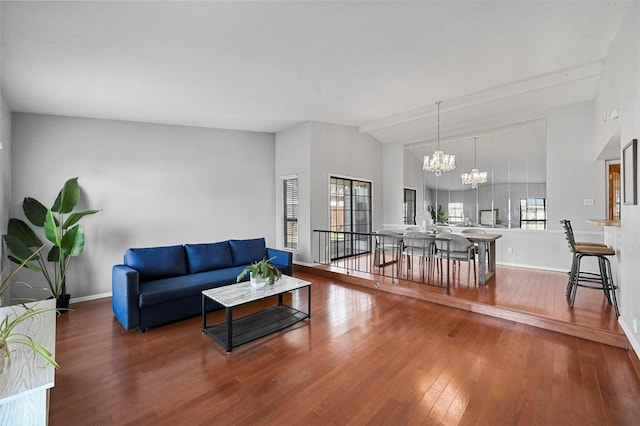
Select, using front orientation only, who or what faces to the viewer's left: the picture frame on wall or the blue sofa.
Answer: the picture frame on wall

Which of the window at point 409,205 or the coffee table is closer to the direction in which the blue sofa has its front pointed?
the coffee table

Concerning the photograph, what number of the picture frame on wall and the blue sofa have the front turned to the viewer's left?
1

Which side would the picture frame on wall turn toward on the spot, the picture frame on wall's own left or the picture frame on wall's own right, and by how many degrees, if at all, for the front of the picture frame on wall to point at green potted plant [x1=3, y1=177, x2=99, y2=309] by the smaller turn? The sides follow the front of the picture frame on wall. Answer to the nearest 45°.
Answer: approximately 45° to the picture frame on wall's own left

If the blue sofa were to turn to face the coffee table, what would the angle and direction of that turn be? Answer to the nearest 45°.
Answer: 0° — it already faces it

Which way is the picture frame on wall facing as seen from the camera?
to the viewer's left

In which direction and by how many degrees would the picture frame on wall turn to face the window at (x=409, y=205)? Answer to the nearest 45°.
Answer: approximately 45° to its right

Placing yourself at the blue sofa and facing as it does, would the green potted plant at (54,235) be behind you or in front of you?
behind

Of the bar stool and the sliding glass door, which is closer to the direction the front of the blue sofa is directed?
the bar stool

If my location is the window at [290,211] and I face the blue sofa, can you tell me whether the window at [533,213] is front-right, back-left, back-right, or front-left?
back-left

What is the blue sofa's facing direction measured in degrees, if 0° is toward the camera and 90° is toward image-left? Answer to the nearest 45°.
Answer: approximately 315°
